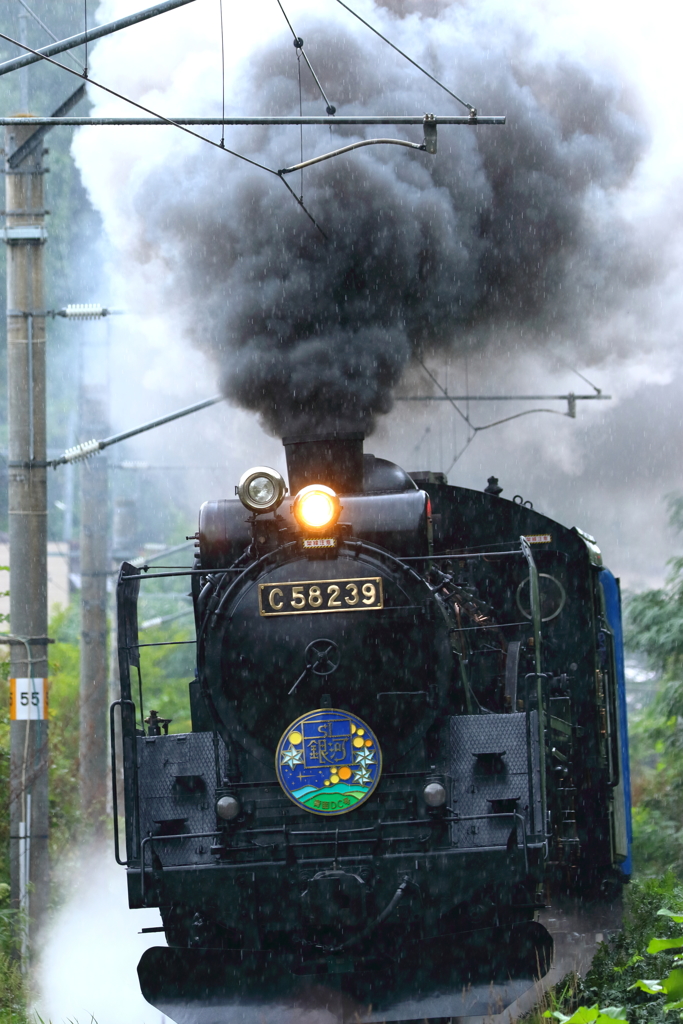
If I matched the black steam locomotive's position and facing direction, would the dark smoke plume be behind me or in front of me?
behind

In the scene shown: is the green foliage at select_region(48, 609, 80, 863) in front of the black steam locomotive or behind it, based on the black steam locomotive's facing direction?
behind

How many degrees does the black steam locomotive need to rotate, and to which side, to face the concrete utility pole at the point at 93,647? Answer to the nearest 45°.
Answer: approximately 180°

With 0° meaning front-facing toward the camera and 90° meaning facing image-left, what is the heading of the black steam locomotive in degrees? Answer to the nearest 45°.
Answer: approximately 0°
